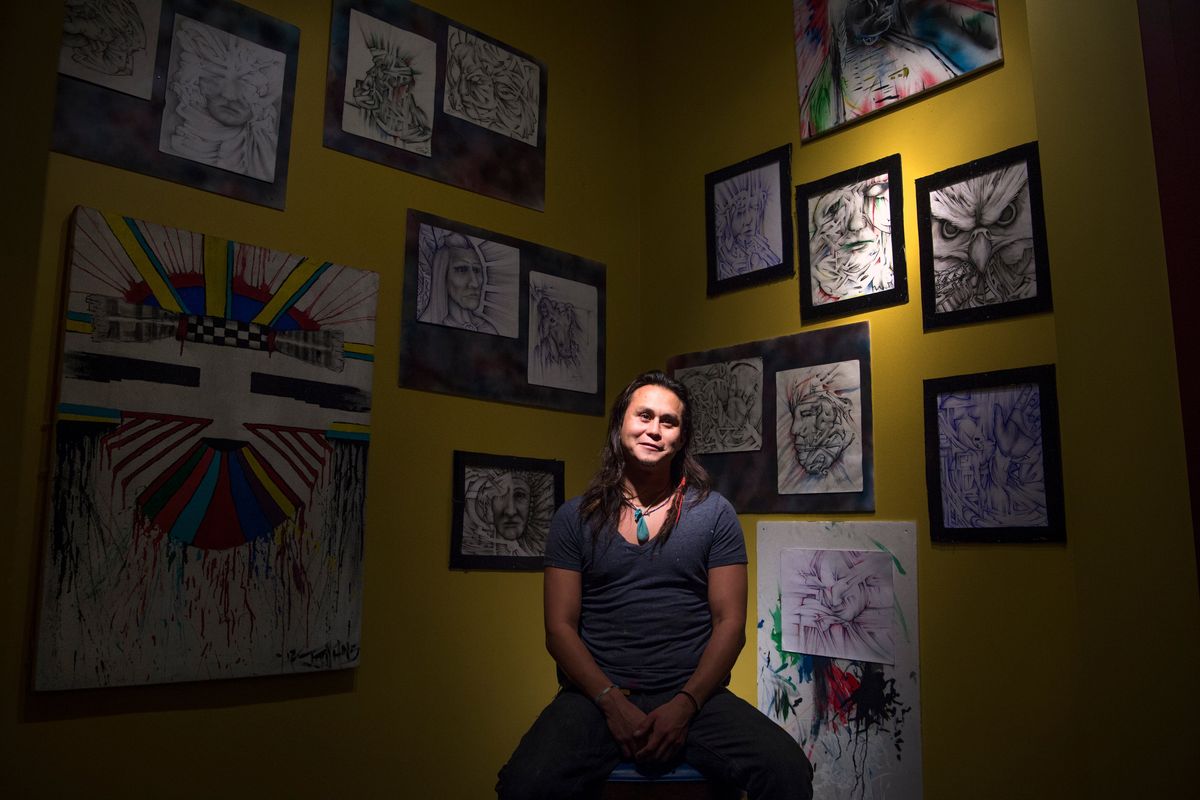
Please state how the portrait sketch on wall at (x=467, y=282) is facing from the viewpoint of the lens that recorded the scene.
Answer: facing the viewer and to the right of the viewer

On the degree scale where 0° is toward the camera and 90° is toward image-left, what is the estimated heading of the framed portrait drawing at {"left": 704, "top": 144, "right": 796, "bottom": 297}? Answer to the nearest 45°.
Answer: approximately 45°

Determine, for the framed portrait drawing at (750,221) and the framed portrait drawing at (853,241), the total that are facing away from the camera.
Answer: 0

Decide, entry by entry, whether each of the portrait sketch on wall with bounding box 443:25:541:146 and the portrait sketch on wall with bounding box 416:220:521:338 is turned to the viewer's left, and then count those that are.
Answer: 0

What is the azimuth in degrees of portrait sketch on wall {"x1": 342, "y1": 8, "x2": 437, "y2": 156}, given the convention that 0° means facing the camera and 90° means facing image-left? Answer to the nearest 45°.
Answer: approximately 315°

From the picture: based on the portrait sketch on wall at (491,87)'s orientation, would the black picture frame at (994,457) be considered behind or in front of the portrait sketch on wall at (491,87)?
in front
